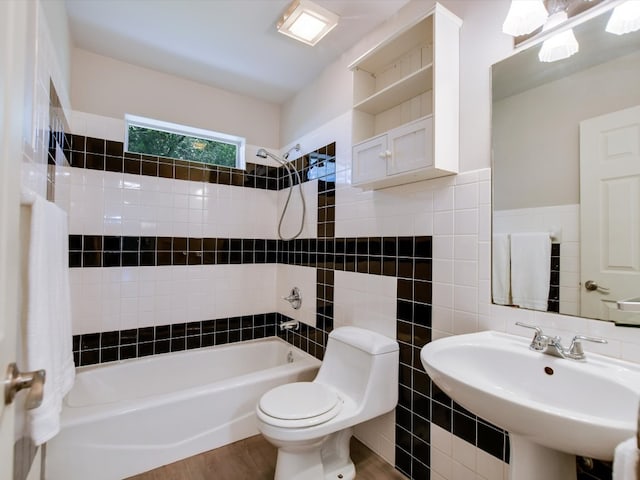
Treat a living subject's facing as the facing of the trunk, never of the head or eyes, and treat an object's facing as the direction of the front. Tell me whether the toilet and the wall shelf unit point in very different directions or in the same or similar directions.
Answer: same or similar directions

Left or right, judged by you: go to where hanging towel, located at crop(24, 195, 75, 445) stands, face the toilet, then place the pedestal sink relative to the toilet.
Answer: right

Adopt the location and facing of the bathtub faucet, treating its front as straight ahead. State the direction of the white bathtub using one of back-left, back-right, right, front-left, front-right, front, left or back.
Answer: front

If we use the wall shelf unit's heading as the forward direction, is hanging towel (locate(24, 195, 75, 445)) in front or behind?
in front

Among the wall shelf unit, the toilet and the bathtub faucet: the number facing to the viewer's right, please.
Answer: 0

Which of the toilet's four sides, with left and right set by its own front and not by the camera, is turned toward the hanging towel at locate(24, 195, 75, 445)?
front

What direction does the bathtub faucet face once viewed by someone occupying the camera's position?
facing the viewer and to the left of the viewer

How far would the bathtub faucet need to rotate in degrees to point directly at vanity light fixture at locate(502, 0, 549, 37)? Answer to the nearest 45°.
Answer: approximately 90° to its left

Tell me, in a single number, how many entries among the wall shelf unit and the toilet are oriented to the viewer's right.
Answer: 0

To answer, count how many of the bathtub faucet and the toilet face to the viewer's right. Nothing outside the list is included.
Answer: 0

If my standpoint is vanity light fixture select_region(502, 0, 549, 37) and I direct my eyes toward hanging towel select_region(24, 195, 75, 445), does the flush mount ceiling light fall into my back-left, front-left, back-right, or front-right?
front-right
